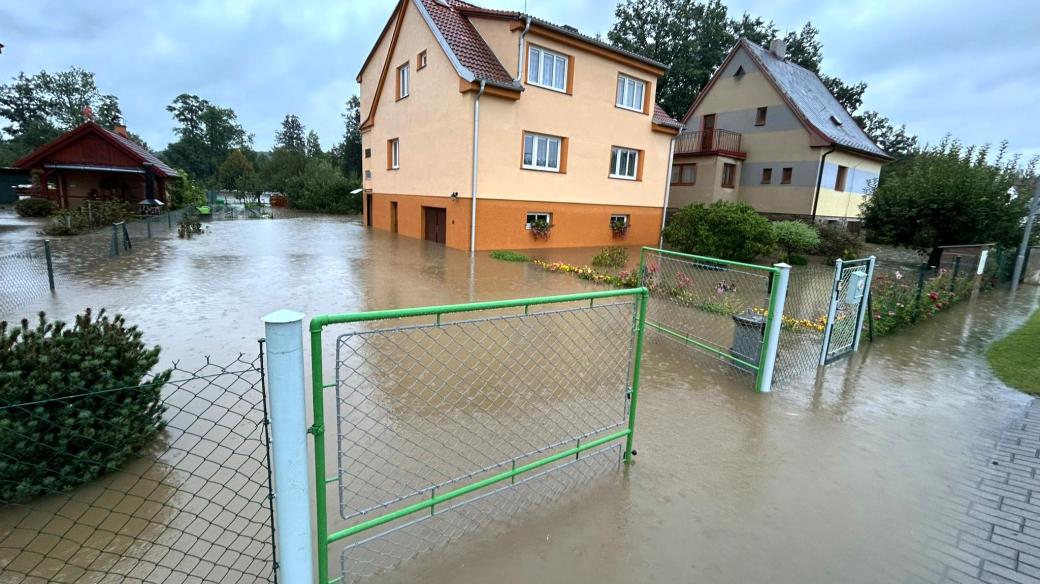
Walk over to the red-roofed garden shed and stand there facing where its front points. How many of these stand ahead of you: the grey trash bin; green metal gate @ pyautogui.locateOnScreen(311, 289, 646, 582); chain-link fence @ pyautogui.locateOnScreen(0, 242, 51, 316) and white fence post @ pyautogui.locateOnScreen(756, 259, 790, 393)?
4

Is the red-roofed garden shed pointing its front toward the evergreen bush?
yes

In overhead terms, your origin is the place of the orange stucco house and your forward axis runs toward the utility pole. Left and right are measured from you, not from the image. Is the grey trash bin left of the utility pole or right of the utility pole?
right

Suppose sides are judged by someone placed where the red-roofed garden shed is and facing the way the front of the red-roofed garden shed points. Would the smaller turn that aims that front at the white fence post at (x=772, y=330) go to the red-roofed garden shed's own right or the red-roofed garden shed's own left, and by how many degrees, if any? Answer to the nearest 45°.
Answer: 0° — it already faces it

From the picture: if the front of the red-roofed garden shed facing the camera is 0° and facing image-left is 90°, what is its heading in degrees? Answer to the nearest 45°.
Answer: approximately 0°

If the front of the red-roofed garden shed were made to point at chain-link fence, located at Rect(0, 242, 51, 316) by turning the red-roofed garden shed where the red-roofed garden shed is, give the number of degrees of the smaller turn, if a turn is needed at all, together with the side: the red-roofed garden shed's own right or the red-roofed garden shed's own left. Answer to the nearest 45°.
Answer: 0° — it already faces it
